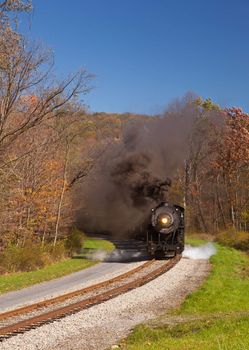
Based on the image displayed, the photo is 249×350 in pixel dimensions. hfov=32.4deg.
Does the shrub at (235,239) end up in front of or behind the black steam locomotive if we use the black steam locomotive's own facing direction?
behind

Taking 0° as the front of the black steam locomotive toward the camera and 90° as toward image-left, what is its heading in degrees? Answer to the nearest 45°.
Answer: approximately 0°

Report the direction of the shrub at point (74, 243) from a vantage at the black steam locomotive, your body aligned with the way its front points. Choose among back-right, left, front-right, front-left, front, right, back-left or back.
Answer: back-right
